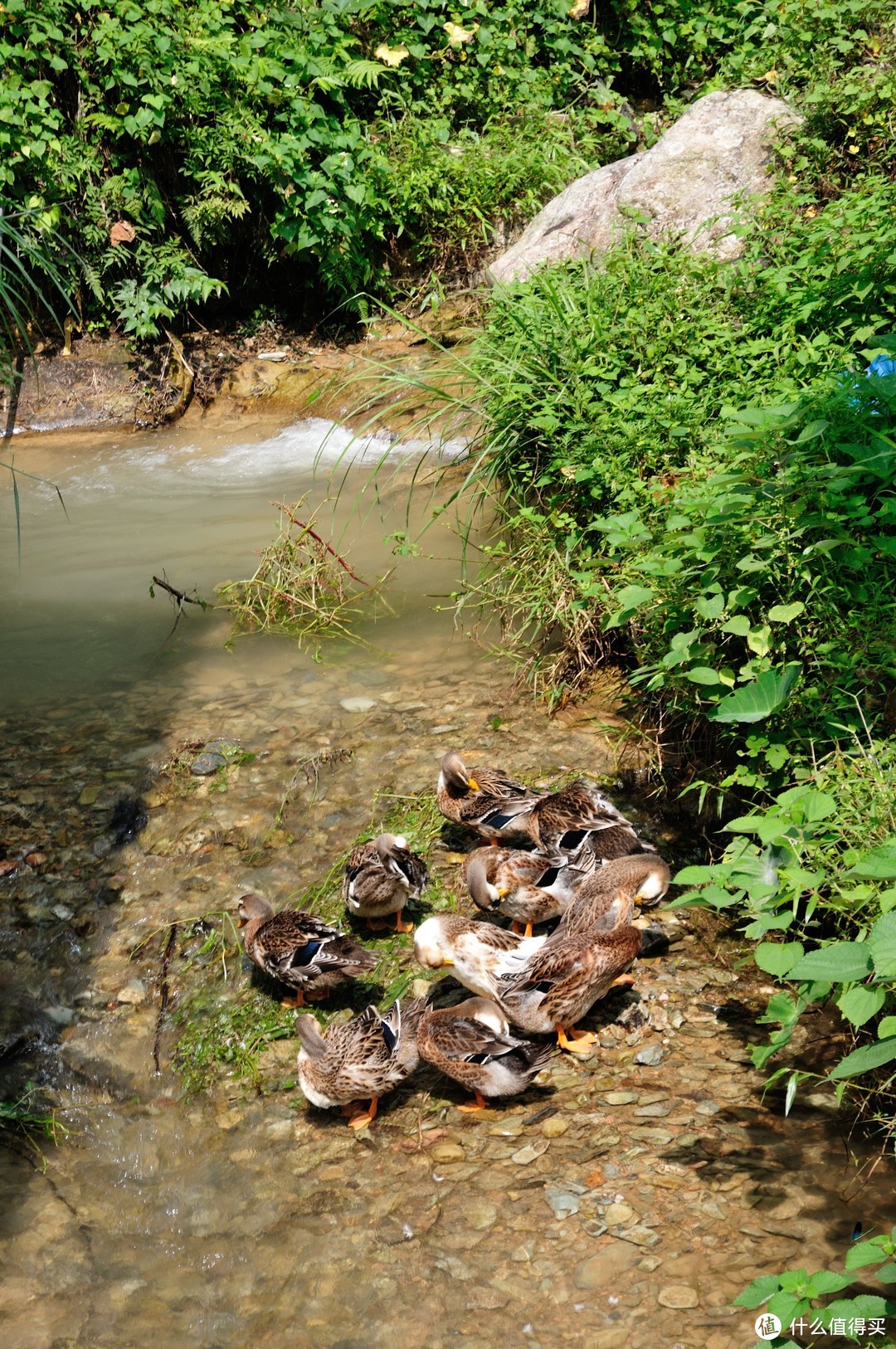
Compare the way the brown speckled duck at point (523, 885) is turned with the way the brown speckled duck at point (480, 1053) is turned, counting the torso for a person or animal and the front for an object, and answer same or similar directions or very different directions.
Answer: same or similar directions

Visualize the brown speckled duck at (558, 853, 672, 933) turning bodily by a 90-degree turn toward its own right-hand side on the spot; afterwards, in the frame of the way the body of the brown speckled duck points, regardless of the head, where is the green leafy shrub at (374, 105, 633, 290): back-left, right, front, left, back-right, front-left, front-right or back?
back

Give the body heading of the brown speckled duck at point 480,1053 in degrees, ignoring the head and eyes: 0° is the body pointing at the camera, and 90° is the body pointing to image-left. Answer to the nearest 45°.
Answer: approximately 90°

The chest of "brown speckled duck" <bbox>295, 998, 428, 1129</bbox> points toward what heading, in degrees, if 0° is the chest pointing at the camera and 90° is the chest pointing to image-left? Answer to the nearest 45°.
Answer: approximately 45°

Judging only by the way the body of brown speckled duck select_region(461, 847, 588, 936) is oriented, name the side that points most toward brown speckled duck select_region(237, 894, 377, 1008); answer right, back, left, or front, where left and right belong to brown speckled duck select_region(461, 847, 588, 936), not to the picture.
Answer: front

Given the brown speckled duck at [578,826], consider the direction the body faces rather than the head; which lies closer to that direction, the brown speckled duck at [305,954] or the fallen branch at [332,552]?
the brown speckled duck

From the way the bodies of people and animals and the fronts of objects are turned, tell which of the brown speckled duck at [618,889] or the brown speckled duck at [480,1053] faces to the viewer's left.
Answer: the brown speckled duck at [480,1053]

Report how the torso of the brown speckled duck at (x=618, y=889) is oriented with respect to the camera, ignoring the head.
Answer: to the viewer's right

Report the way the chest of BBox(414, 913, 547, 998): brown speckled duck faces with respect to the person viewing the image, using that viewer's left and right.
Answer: facing to the left of the viewer

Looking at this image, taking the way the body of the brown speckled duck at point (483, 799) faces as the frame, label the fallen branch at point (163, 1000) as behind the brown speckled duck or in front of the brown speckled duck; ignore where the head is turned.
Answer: in front

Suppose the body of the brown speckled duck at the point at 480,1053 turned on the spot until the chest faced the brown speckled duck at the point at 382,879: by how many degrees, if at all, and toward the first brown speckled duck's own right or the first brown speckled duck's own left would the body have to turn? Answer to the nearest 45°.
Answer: approximately 90° to the first brown speckled duck's own right

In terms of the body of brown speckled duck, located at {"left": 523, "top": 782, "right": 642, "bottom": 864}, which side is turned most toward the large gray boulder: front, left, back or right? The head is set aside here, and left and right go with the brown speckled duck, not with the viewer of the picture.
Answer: right

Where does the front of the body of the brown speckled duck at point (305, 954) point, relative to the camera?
to the viewer's left

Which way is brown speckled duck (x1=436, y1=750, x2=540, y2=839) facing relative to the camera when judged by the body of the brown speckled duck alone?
to the viewer's left

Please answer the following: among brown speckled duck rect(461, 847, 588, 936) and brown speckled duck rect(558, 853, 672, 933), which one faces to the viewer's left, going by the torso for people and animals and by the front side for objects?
brown speckled duck rect(461, 847, 588, 936)
